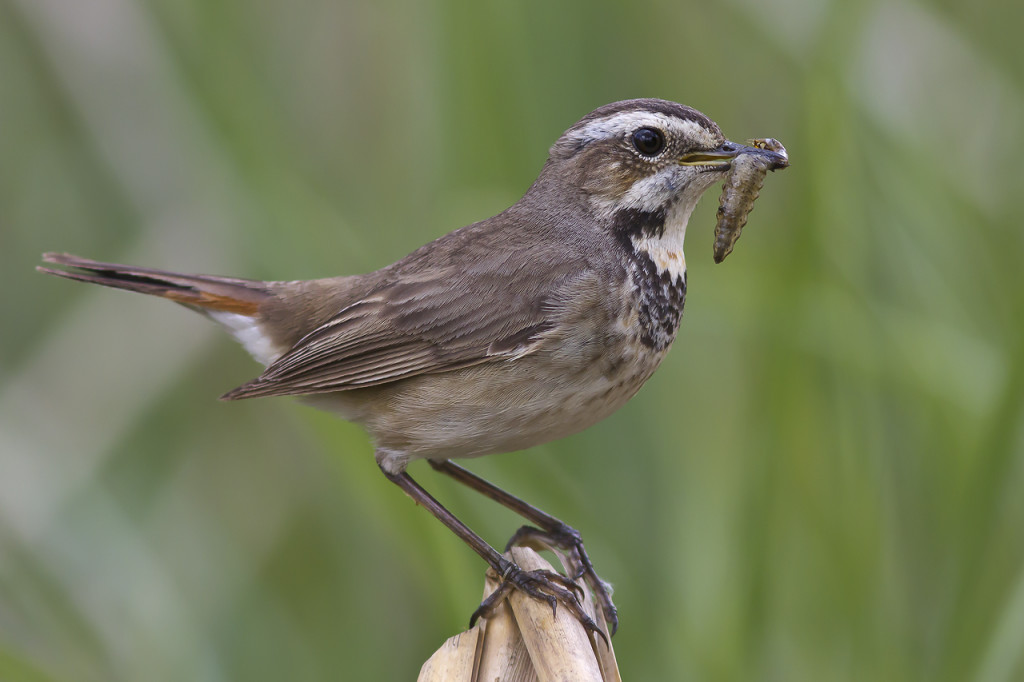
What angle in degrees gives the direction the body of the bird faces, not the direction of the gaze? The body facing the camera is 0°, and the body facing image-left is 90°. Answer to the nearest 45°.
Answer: approximately 270°
